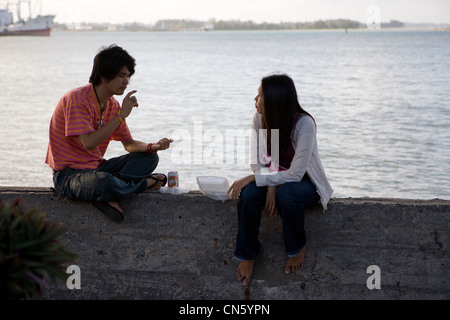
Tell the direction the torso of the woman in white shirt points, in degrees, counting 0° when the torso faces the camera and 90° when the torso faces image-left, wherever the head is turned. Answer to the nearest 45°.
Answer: approximately 45°

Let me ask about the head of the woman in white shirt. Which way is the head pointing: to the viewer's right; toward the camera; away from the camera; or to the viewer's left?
to the viewer's left

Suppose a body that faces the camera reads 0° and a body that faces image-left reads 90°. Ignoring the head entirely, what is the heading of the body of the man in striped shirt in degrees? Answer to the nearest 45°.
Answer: approximately 315°
